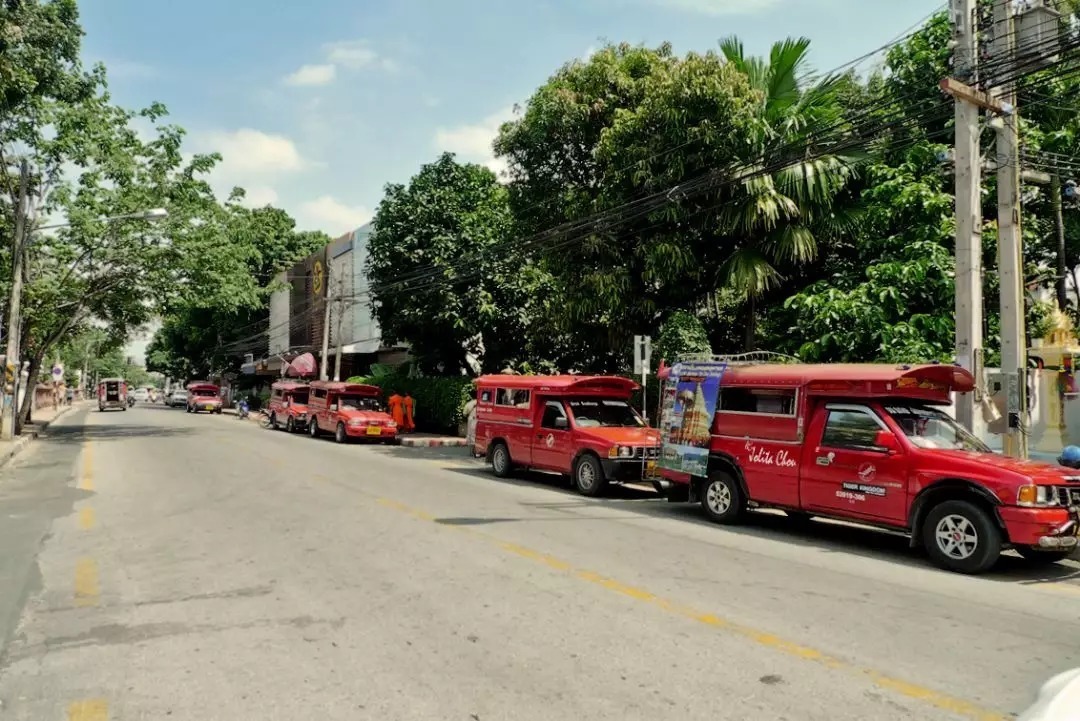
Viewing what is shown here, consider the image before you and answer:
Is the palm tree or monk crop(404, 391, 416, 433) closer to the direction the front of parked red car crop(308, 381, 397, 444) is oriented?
the palm tree

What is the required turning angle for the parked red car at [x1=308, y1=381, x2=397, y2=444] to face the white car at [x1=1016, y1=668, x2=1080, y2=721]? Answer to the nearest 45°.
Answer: approximately 45° to its right

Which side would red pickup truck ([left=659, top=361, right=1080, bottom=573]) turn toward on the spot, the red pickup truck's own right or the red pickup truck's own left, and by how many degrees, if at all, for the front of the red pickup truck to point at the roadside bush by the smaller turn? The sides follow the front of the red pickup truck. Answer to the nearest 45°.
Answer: approximately 180°

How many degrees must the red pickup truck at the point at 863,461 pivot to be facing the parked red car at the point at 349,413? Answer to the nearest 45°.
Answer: approximately 180°

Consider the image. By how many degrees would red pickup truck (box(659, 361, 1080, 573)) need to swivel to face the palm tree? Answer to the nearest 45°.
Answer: approximately 135° to its left

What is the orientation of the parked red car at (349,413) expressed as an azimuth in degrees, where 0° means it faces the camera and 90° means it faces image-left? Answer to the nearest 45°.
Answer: approximately 315°

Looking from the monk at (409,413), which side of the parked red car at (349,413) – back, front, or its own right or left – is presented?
left

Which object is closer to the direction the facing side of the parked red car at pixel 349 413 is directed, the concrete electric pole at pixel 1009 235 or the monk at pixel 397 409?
the concrete electric pole

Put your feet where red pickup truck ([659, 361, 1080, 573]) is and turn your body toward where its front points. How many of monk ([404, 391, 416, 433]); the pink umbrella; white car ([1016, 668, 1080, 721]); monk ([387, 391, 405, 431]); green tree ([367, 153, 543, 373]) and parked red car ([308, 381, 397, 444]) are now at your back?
5

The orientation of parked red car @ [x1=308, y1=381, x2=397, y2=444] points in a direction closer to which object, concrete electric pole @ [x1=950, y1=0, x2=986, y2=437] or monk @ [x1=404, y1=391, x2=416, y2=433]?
the concrete electric pole

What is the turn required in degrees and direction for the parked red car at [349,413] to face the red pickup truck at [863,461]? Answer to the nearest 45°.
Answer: approximately 45° to its right

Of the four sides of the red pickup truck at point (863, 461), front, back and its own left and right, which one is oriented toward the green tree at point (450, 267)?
back

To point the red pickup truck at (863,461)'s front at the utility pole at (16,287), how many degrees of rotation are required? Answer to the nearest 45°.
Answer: approximately 135° to its right

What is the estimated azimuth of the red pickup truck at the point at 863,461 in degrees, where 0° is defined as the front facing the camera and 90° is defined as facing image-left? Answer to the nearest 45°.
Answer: approximately 315°

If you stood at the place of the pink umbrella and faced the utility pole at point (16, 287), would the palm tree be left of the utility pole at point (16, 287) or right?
left
